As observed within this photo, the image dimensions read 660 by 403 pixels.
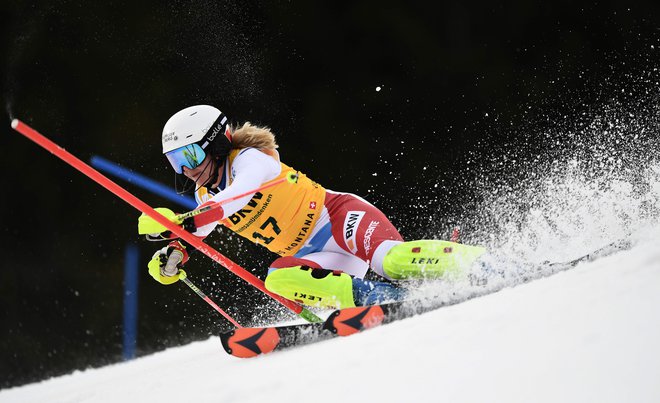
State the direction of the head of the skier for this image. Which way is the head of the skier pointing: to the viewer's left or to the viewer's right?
to the viewer's left

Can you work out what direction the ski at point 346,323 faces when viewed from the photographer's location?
facing the viewer and to the left of the viewer
